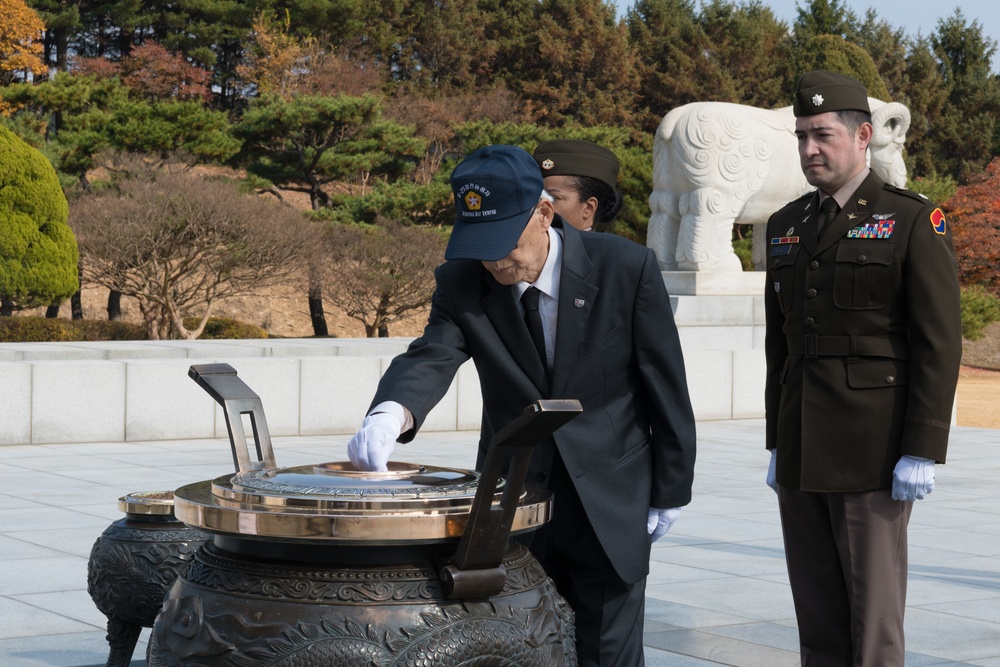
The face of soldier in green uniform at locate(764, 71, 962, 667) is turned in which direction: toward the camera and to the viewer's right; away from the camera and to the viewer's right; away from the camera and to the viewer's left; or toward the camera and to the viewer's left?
toward the camera and to the viewer's left

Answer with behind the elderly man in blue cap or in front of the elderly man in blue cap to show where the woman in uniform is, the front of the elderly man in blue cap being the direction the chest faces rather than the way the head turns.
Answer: behind

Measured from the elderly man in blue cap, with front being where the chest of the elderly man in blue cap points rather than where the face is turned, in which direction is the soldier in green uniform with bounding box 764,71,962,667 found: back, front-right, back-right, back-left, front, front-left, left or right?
back

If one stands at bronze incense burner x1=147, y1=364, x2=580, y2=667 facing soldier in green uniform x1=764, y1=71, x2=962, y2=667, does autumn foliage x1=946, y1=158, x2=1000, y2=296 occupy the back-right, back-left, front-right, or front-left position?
front-left

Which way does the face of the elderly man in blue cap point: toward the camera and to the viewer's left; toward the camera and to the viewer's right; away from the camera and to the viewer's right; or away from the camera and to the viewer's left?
toward the camera and to the viewer's left

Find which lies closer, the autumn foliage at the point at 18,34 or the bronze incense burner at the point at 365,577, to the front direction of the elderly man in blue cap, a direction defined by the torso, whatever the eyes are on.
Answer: the bronze incense burner

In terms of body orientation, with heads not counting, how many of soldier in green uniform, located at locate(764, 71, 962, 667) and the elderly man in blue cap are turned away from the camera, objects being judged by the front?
0

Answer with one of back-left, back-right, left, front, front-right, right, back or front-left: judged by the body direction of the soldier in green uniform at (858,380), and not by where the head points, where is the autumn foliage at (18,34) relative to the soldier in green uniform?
right

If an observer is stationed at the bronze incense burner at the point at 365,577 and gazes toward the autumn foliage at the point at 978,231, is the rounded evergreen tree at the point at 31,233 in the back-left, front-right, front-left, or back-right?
front-left

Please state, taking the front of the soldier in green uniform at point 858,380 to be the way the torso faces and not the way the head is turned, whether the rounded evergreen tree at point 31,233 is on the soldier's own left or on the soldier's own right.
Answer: on the soldier's own right

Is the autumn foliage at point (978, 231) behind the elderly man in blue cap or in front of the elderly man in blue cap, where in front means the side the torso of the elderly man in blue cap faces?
behind

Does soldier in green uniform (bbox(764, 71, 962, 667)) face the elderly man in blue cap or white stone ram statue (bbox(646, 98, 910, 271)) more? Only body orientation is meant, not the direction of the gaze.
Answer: the elderly man in blue cap

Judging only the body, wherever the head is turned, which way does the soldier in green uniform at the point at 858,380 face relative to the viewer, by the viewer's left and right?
facing the viewer and to the left of the viewer

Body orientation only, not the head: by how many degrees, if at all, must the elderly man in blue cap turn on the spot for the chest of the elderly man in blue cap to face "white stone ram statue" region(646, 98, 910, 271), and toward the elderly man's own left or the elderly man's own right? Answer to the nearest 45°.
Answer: approximately 135° to the elderly man's own right
